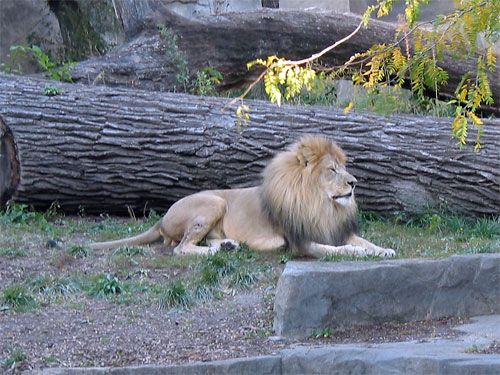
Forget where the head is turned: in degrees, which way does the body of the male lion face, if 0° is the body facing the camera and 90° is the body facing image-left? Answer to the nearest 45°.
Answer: approximately 270°

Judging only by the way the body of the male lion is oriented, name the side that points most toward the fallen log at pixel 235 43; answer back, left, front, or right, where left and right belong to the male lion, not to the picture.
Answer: left

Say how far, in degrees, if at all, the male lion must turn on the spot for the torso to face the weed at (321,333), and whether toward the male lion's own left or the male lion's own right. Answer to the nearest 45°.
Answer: approximately 90° to the male lion's own right

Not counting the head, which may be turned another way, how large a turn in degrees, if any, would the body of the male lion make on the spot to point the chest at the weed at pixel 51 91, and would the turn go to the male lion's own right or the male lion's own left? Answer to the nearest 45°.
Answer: approximately 135° to the male lion's own left

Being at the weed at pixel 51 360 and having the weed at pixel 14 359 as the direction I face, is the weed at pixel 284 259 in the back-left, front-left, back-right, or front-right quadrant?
back-right

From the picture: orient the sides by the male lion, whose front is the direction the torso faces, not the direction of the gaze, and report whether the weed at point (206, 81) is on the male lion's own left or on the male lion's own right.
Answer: on the male lion's own left

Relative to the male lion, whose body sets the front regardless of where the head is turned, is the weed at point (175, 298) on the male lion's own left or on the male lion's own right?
on the male lion's own right

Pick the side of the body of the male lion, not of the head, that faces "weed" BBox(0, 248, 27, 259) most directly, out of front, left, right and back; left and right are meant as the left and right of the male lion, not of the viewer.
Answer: back

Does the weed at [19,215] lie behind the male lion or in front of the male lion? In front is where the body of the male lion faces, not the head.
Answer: behind
